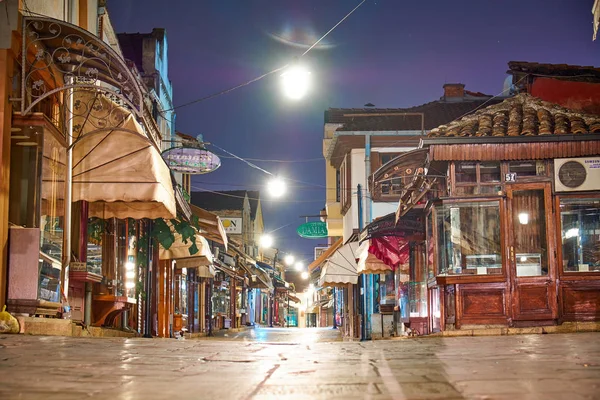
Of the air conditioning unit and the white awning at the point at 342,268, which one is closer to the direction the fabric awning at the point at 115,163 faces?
the air conditioning unit

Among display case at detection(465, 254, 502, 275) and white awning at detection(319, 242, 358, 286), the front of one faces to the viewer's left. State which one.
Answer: the white awning

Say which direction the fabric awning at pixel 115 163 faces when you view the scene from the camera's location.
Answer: facing to the right of the viewer

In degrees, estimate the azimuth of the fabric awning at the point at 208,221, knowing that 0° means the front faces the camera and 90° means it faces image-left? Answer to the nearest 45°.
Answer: approximately 270°

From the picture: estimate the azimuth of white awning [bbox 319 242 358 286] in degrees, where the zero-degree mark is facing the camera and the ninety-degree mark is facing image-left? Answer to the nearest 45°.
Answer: approximately 90°

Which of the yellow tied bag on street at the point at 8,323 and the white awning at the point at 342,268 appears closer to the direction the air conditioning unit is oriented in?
the yellow tied bag on street

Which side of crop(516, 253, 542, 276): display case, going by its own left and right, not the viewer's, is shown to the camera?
front

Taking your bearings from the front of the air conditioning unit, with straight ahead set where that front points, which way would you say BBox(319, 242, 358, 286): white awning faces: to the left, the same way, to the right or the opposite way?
to the right

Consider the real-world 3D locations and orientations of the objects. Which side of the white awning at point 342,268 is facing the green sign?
right

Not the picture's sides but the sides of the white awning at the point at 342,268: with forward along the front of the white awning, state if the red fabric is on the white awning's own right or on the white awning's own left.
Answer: on the white awning's own left

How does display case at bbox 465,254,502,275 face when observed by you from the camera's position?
facing the viewer

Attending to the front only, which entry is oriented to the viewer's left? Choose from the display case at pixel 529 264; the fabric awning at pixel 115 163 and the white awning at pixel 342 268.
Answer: the white awning
